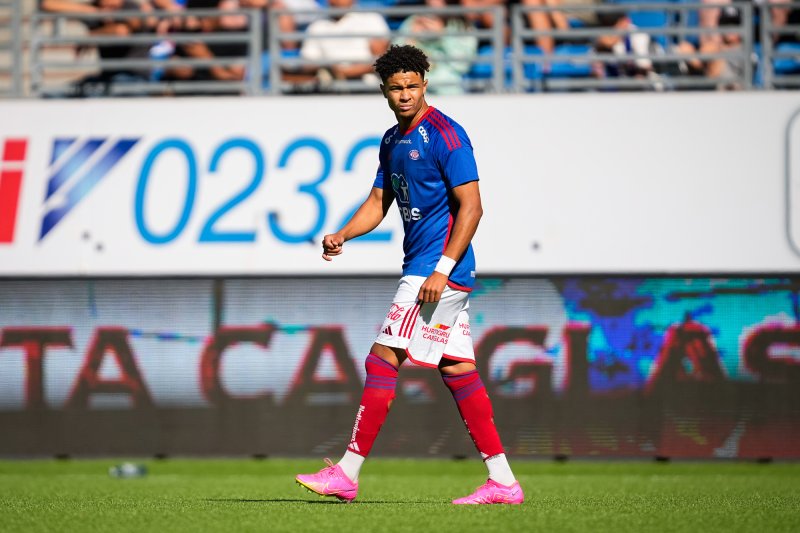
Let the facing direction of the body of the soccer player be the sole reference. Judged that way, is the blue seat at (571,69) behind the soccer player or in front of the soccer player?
behind

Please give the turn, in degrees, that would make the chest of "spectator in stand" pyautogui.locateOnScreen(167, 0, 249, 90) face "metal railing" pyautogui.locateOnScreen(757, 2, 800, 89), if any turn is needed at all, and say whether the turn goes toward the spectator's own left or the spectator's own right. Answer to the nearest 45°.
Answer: approximately 135° to the spectator's own left

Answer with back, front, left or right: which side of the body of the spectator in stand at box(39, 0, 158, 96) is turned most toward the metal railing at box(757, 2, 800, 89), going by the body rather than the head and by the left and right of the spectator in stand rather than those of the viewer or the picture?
left

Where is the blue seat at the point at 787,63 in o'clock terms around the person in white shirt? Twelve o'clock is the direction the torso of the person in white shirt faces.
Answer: The blue seat is roughly at 9 o'clock from the person in white shirt.

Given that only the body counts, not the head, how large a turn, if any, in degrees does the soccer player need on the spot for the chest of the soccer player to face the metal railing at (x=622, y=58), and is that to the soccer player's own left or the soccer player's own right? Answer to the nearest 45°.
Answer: approximately 135° to the soccer player's own right

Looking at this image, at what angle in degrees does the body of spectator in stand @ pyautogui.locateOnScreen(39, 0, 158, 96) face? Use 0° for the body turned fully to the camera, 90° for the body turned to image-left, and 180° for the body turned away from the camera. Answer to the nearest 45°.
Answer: approximately 45°

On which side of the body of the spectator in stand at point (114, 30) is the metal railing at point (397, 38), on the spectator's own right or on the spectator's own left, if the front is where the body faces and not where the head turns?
on the spectator's own left

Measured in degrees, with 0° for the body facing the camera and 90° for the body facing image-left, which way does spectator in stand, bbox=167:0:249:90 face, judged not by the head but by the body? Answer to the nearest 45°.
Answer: approximately 45°
